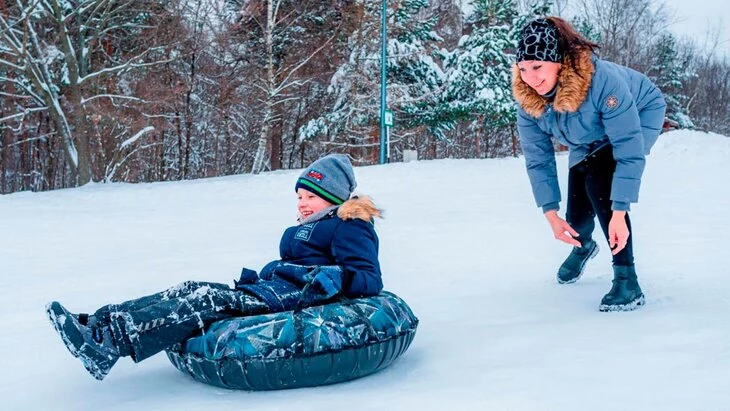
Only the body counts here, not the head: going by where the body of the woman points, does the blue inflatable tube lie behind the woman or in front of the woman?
in front

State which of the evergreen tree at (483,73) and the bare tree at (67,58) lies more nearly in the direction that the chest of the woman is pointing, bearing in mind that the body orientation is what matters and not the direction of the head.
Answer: the bare tree

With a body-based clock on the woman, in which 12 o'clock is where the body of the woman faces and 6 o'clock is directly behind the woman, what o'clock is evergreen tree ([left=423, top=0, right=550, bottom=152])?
The evergreen tree is roughly at 4 o'clock from the woman.

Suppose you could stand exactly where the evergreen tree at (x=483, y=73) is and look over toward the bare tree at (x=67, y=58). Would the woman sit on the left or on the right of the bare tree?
left

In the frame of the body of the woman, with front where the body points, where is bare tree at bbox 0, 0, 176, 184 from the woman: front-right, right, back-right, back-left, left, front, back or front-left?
right

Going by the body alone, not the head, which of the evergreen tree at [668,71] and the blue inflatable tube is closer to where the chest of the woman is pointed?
the blue inflatable tube

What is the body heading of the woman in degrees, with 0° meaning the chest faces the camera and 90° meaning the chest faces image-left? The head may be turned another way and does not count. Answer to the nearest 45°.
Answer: approximately 45°

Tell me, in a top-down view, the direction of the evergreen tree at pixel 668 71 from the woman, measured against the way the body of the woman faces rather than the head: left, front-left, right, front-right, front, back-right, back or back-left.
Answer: back-right

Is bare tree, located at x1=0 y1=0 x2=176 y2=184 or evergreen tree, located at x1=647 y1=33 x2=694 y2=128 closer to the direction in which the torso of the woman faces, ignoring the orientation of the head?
the bare tree

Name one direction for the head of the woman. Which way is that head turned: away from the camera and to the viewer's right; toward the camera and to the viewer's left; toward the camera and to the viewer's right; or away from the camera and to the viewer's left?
toward the camera and to the viewer's left
